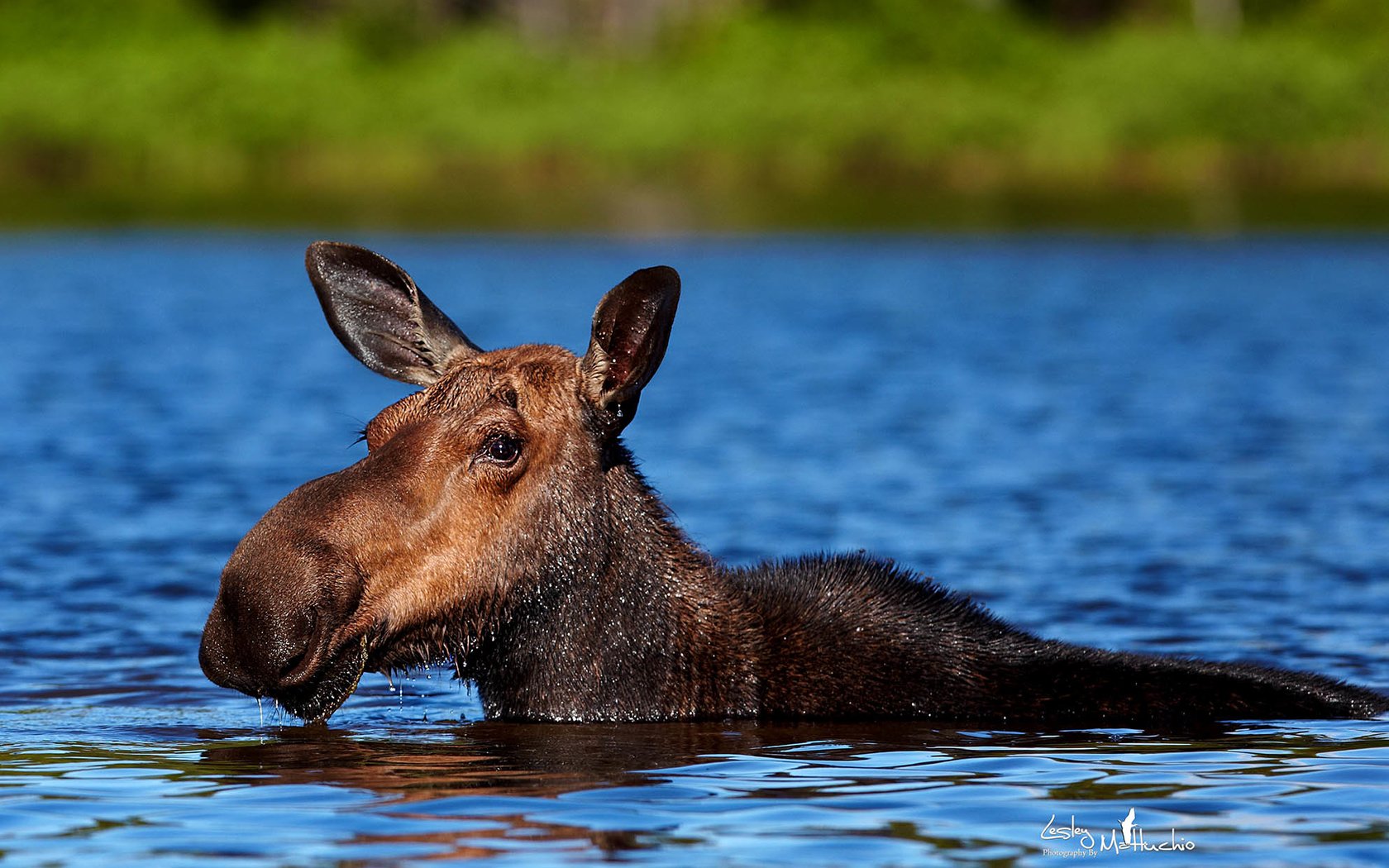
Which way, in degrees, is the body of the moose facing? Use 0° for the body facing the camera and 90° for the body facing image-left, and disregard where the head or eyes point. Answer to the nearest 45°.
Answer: approximately 90°
